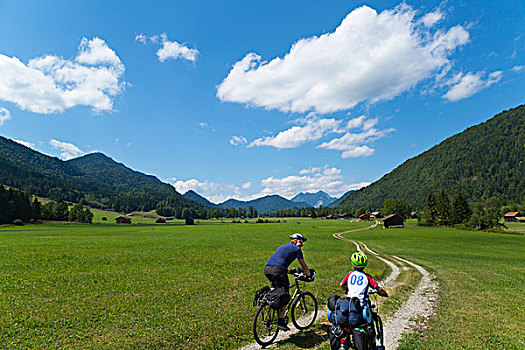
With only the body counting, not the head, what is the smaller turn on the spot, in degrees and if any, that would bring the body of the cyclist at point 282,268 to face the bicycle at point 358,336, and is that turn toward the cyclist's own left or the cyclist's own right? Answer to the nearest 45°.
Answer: approximately 90° to the cyclist's own right

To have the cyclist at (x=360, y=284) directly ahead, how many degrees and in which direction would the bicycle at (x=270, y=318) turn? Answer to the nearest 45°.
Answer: approximately 90° to its right

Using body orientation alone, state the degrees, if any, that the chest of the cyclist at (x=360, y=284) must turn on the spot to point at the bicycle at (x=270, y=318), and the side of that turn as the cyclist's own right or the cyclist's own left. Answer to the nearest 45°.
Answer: approximately 45° to the cyclist's own left

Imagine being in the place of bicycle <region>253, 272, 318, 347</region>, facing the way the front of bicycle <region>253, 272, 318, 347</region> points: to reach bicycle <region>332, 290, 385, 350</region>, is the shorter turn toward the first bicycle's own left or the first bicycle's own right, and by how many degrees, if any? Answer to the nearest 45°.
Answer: approximately 90° to the first bicycle's own right

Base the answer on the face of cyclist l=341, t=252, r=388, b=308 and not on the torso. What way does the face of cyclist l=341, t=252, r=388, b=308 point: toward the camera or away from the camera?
away from the camera

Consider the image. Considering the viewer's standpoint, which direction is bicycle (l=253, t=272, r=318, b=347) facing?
facing away from the viewer and to the right of the viewer

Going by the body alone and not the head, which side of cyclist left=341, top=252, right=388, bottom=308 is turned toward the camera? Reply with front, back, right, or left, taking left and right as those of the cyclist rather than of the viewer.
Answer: back

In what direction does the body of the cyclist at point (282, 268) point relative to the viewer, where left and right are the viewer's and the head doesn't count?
facing away from the viewer and to the right of the viewer

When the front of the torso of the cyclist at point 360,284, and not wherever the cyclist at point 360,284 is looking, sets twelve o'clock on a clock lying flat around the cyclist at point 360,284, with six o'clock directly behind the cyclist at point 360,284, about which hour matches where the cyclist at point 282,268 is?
the cyclist at point 282,268 is roughly at 10 o'clock from the cyclist at point 360,284.
